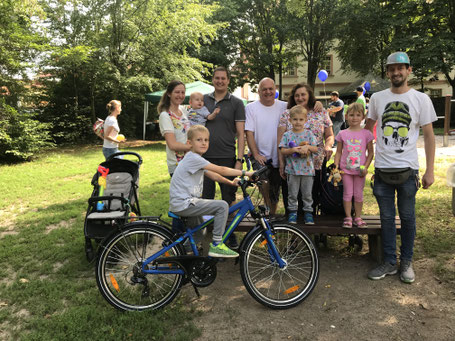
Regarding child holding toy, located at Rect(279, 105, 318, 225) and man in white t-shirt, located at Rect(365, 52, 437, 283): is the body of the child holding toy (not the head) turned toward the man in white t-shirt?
no

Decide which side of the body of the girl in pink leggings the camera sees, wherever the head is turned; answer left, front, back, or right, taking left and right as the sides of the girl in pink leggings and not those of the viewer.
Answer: front

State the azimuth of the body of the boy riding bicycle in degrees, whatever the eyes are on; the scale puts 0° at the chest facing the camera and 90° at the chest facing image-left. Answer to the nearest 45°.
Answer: approximately 270°

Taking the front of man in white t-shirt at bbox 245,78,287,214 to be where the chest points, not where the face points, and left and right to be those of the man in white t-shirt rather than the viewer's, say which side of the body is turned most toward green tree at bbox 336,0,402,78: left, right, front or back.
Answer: back

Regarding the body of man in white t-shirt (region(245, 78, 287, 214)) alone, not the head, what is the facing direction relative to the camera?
toward the camera

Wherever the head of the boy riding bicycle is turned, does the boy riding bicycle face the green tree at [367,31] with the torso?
no

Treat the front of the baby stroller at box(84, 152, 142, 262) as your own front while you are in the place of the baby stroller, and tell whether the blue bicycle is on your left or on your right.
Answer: on your left

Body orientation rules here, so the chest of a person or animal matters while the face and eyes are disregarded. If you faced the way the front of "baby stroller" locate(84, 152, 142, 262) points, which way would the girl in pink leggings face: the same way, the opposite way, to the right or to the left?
the same way

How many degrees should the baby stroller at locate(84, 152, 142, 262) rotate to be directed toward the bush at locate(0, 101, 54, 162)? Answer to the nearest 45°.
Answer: approximately 135° to its right

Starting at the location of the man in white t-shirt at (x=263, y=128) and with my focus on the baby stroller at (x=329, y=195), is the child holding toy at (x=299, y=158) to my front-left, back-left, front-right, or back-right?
front-right

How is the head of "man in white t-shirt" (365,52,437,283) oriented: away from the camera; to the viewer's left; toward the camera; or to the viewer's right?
toward the camera

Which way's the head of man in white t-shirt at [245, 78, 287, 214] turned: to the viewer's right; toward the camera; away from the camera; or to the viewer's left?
toward the camera
